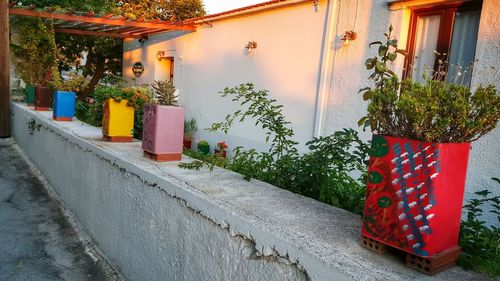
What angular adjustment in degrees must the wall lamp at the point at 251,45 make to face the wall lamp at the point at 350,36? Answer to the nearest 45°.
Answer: approximately 90° to its left

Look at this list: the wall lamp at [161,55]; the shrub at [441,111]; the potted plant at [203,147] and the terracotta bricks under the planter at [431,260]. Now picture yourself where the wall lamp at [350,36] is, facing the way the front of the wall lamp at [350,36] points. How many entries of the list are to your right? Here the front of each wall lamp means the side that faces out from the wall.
2

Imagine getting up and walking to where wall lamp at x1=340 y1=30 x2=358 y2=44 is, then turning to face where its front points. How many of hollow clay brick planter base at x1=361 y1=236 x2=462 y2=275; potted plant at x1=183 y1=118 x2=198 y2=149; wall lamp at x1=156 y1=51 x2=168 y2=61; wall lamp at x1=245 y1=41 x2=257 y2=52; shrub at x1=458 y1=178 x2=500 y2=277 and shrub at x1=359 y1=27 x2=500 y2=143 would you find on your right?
3

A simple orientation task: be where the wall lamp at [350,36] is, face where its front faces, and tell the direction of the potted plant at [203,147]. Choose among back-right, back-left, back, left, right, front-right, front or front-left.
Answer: right

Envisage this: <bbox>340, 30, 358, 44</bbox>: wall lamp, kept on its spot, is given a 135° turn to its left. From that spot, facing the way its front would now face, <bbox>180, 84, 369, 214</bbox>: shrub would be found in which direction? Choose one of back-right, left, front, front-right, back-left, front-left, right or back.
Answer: right

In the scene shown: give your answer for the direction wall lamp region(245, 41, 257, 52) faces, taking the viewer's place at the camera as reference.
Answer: facing the viewer and to the left of the viewer

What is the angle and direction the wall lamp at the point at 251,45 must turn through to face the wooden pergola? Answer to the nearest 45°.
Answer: approximately 45° to its right

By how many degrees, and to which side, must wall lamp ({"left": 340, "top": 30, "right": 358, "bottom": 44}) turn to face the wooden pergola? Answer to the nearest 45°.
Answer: approximately 45° to its right

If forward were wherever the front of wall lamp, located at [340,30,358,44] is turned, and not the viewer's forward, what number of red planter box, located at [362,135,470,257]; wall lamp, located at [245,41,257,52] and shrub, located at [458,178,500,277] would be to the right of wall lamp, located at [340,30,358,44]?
1

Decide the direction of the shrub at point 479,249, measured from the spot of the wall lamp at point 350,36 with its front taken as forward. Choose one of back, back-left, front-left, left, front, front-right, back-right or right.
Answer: front-left

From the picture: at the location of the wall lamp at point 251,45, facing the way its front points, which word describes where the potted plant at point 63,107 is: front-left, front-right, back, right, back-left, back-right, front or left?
front

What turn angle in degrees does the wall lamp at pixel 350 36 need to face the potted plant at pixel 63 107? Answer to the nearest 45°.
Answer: approximately 45° to its right

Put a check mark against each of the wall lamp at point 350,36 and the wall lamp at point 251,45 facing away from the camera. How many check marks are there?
0

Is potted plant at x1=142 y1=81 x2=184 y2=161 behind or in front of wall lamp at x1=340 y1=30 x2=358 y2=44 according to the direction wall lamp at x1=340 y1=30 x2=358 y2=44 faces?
in front

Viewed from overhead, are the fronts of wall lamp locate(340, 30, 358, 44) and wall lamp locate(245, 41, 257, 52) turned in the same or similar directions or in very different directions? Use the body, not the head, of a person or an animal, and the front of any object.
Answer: same or similar directions
